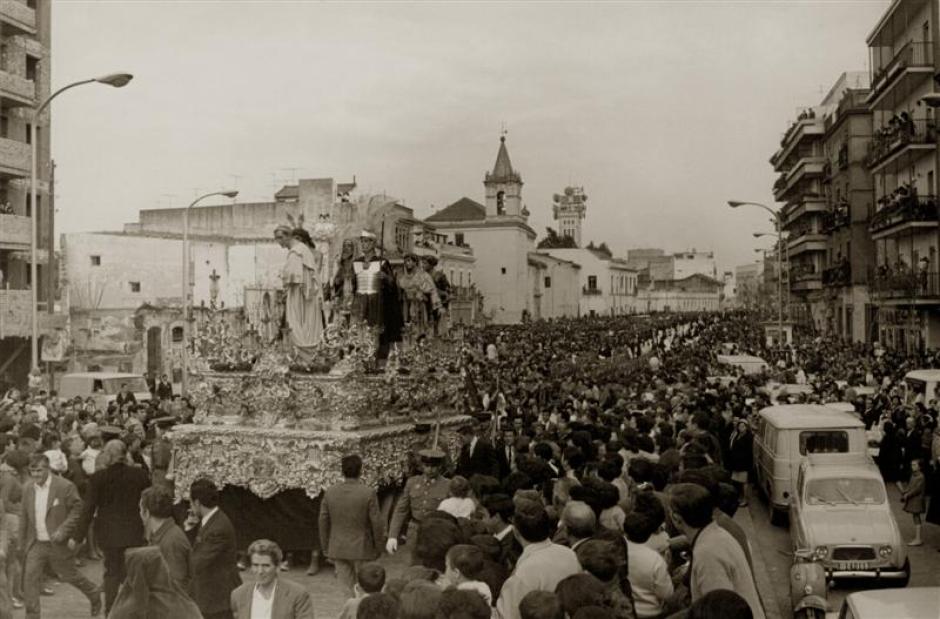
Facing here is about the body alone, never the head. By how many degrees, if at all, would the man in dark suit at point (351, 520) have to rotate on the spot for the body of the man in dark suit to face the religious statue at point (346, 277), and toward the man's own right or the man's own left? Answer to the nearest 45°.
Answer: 0° — they already face it

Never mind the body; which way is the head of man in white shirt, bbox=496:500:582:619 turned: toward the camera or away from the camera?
away from the camera

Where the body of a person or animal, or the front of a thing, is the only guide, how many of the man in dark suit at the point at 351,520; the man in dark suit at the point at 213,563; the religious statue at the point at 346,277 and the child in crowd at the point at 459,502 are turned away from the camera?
2

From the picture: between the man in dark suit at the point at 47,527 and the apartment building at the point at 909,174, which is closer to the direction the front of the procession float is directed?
the man in dark suit

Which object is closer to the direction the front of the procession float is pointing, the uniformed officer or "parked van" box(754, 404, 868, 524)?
the uniformed officer

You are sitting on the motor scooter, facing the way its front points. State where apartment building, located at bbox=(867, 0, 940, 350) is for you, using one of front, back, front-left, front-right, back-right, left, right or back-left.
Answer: back

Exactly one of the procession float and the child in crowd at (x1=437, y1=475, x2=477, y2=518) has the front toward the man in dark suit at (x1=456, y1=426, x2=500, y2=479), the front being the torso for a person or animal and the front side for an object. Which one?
the child in crowd

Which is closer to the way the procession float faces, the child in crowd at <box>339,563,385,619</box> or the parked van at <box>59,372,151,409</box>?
the child in crowd

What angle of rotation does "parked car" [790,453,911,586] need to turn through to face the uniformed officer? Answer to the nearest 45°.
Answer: approximately 45° to its right

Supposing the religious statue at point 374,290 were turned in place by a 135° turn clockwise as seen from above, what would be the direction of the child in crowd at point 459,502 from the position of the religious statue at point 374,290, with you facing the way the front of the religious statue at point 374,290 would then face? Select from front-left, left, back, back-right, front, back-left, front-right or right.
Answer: back

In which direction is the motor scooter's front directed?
toward the camera

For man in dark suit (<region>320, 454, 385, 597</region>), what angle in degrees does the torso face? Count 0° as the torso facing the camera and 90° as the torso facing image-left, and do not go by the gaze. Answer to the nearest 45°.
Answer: approximately 180°

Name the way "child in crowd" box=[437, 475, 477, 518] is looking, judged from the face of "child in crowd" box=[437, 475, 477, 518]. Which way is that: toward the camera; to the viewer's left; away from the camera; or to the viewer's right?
away from the camera

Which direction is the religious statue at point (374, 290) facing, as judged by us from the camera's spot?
facing the viewer and to the left of the viewer
